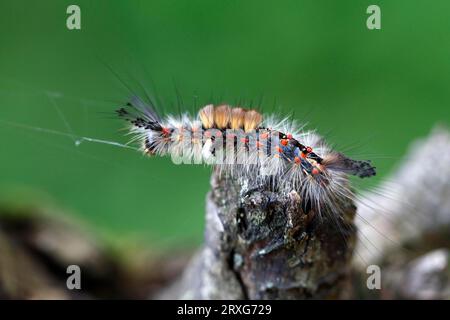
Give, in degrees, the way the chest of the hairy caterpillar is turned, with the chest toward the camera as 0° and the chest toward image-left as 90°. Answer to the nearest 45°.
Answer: approximately 90°
